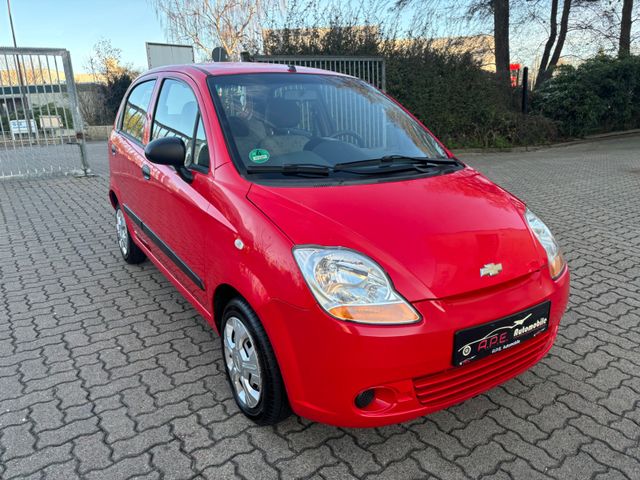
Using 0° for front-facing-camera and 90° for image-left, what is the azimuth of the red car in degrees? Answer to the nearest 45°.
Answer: approximately 315°

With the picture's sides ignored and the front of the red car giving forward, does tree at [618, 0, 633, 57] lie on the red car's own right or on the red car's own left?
on the red car's own left

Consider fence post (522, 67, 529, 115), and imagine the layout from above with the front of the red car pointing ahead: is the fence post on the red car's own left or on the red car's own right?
on the red car's own left

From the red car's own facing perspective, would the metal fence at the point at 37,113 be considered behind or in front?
behind

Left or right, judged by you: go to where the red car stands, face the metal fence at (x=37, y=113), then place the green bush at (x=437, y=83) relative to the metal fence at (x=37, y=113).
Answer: right

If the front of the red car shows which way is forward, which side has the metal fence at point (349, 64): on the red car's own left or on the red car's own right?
on the red car's own left

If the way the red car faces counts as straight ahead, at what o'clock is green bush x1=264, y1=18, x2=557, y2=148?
The green bush is roughly at 8 o'clock from the red car.

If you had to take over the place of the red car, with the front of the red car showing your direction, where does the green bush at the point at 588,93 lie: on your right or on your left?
on your left

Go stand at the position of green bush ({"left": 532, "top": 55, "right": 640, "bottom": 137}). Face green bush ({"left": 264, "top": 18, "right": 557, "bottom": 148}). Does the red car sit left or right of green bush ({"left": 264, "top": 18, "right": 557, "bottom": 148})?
left

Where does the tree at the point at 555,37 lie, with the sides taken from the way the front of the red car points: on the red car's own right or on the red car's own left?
on the red car's own left
